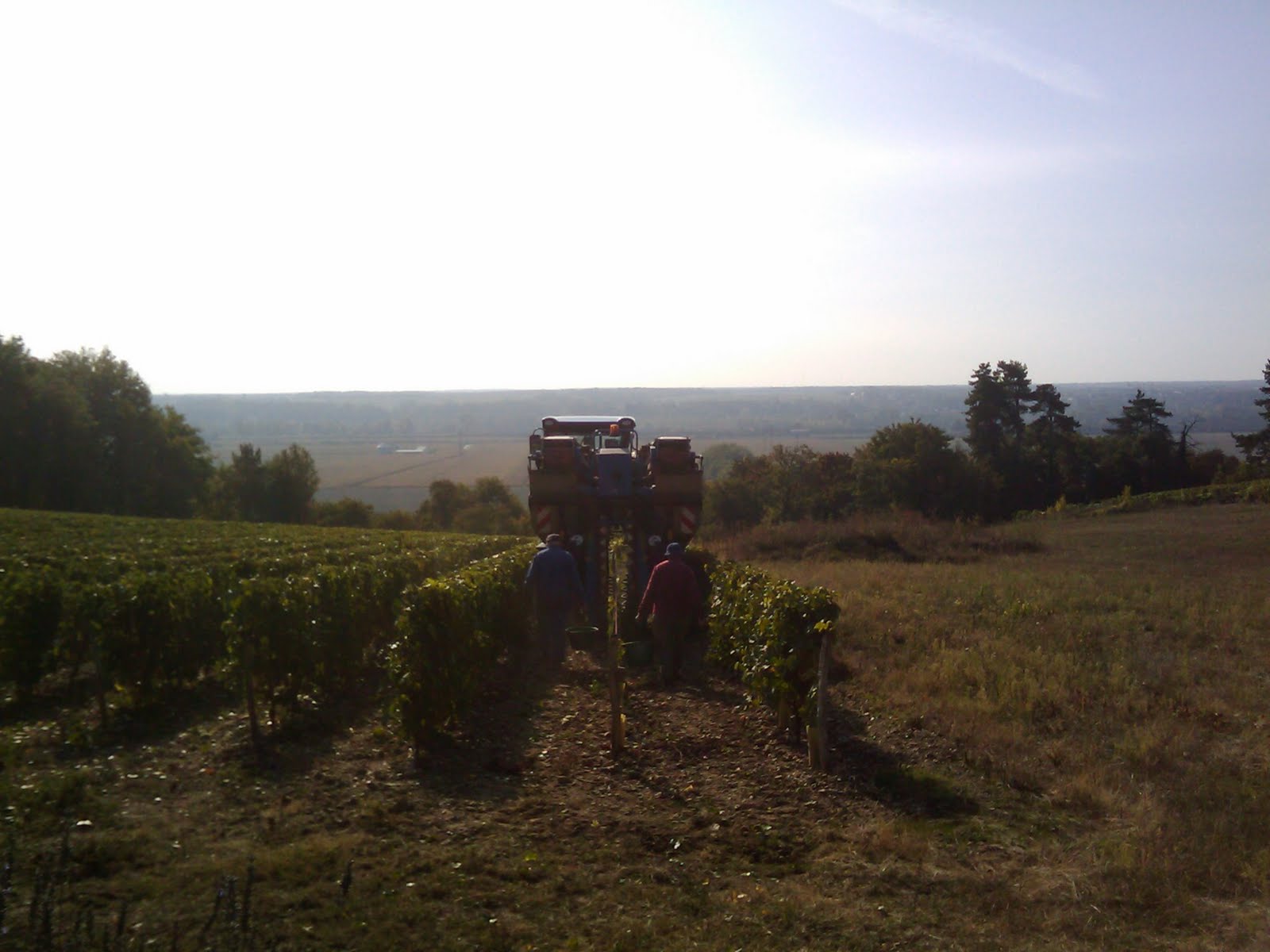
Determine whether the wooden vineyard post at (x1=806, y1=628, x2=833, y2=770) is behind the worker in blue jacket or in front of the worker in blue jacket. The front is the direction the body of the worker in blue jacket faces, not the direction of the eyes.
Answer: behind

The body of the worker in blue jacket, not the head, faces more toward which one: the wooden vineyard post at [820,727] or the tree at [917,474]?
the tree

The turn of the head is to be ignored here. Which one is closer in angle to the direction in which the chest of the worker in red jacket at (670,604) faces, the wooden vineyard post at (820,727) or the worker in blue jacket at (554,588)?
the worker in blue jacket

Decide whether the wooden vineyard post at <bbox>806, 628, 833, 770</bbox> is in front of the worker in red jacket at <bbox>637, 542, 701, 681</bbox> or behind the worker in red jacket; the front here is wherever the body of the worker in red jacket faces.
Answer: behind

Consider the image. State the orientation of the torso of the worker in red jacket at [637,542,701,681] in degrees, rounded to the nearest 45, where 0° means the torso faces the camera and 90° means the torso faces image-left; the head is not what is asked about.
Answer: approximately 180°

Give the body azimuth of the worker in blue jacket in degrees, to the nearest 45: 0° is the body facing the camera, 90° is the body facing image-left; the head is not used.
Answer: approximately 180°

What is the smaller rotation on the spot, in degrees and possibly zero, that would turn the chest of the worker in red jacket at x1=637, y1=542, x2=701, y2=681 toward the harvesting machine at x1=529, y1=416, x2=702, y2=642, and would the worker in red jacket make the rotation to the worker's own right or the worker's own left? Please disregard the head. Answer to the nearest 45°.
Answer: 0° — they already face it

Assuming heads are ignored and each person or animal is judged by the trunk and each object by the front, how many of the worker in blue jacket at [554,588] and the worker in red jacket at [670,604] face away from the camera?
2

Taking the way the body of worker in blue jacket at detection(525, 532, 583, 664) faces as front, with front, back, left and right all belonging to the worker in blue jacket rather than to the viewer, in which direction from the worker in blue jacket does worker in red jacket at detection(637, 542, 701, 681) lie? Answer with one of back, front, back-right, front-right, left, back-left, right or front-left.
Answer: back-right
